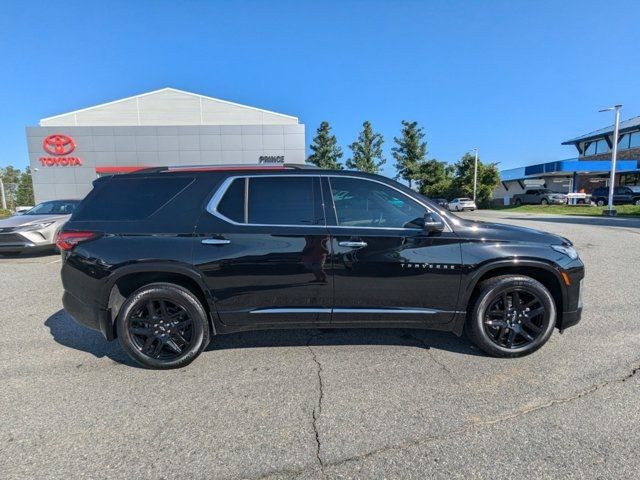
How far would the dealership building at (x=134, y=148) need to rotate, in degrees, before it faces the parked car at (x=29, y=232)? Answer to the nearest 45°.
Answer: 0° — it already faces it

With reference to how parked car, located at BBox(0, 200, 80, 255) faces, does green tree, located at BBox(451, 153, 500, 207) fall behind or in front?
behind

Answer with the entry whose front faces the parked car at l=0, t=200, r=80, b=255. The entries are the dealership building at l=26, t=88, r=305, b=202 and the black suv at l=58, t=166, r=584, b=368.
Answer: the dealership building

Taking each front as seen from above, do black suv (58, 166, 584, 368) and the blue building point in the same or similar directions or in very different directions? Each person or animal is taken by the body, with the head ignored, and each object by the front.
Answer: very different directions

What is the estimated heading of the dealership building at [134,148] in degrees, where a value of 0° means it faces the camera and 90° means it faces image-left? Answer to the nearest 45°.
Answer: approximately 0°

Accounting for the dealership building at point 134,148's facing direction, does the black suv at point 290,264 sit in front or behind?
in front

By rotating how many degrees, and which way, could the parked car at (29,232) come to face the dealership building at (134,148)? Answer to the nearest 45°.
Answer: approximately 135° to its right

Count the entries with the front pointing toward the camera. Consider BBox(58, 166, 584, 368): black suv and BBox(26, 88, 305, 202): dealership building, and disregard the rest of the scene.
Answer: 1

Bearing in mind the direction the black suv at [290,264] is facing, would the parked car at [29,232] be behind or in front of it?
behind

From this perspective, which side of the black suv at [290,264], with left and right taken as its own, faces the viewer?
right

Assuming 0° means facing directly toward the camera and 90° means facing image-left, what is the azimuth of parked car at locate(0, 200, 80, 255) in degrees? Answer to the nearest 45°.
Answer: approximately 45°

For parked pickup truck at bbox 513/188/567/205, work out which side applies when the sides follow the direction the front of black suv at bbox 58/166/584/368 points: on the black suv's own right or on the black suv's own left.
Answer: on the black suv's own left

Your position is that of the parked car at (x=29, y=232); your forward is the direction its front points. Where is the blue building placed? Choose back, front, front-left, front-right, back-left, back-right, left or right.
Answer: back-left

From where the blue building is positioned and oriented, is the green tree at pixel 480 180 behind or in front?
in front

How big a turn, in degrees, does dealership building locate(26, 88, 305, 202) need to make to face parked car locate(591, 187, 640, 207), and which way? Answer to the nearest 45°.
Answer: approximately 90° to its left
